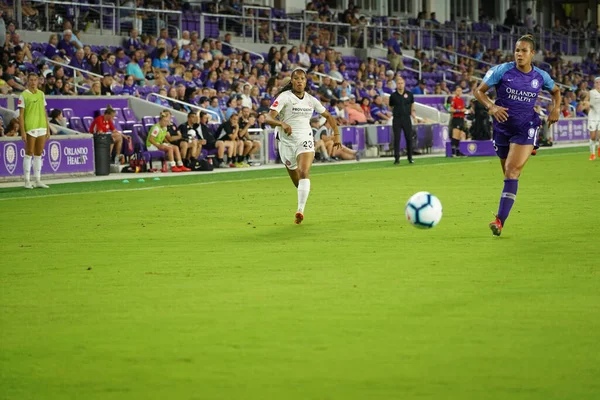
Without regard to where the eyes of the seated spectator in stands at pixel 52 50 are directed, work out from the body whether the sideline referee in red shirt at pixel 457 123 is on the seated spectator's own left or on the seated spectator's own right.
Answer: on the seated spectator's own left

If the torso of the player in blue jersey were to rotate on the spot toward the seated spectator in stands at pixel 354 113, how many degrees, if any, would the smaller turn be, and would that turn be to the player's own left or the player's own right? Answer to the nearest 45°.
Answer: approximately 180°

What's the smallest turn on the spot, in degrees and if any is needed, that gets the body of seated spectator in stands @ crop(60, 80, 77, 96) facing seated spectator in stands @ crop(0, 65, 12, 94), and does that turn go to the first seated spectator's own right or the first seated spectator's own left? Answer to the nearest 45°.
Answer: approximately 90° to the first seated spectator's own right

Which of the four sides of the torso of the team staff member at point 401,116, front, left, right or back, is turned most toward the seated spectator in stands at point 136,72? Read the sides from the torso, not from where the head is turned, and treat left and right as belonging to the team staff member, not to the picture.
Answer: right

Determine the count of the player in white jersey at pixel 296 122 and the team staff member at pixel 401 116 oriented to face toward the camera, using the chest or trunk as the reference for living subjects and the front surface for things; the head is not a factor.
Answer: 2

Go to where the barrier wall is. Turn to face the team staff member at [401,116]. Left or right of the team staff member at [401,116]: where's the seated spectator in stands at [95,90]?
left

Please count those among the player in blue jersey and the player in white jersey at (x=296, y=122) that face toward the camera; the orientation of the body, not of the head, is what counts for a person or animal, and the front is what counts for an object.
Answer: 2
